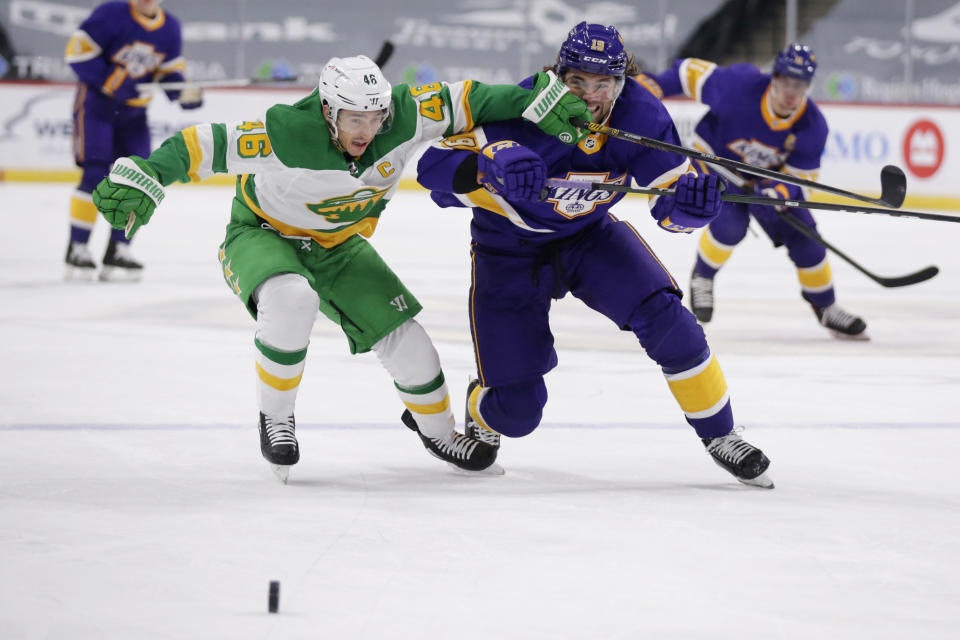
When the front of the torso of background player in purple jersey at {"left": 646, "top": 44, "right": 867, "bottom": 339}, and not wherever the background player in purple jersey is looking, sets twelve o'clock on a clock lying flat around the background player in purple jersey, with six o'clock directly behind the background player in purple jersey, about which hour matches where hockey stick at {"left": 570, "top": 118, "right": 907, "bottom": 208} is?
The hockey stick is roughly at 12 o'clock from the background player in purple jersey.

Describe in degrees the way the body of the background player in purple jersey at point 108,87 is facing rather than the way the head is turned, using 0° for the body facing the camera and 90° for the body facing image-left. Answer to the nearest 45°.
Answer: approximately 315°

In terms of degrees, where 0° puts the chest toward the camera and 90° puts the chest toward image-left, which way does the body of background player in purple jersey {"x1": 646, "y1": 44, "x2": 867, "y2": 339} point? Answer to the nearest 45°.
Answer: approximately 0°

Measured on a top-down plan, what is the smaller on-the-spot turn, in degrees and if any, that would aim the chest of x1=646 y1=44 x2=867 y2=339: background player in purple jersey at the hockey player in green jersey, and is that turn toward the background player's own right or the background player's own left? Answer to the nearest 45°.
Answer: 0° — they already face them
